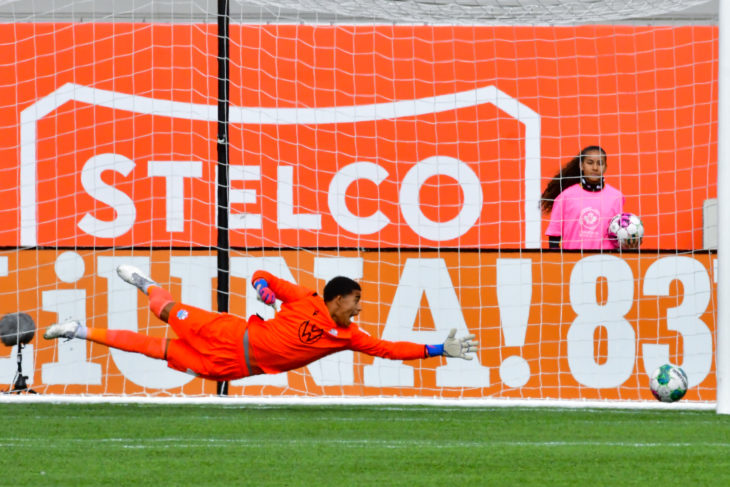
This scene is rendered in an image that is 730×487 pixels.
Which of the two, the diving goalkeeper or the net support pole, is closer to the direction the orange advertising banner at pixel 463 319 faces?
the diving goalkeeper

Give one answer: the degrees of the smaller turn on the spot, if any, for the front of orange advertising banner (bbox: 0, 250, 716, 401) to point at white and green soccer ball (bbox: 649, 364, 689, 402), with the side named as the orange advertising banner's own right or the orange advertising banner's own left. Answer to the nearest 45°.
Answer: approximately 45° to the orange advertising banner's own left

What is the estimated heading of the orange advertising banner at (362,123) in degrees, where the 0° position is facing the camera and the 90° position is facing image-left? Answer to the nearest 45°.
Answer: approximately 0°

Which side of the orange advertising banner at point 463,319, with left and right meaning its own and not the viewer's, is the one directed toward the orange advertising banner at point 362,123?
back

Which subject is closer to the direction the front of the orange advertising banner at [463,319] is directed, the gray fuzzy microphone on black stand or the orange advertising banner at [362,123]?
the gray fuzzy microphone on black stand

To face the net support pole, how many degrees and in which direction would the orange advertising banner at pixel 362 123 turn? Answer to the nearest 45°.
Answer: approximately 45° to its right

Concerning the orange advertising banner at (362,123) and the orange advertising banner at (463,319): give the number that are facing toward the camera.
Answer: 2

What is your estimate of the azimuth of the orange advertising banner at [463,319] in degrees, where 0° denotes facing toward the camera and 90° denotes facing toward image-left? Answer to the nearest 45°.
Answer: approximately 0°

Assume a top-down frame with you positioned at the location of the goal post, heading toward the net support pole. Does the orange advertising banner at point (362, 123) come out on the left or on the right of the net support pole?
right

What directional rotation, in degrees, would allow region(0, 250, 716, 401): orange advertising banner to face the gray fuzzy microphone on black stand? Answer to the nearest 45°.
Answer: approximately 90° to its right
